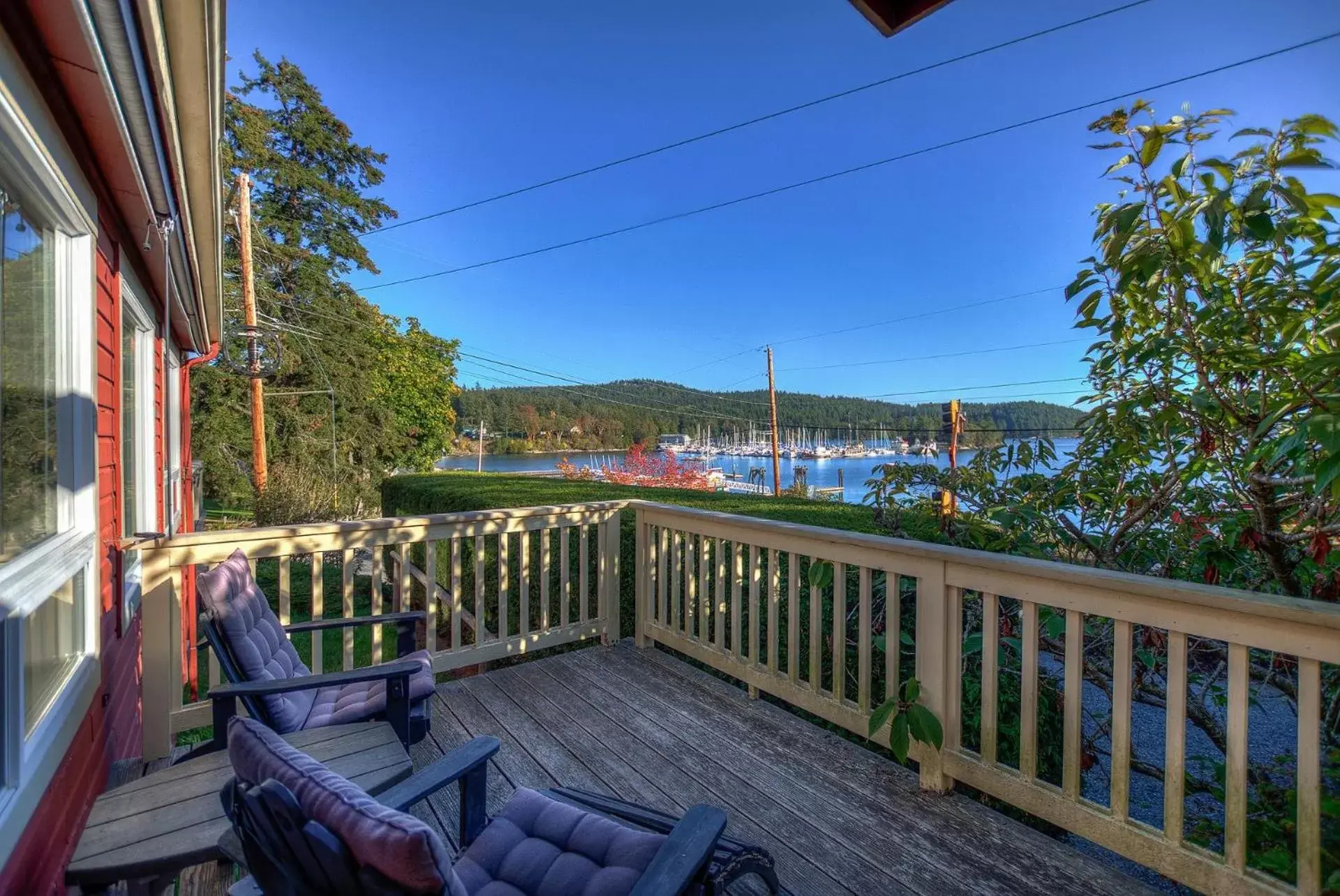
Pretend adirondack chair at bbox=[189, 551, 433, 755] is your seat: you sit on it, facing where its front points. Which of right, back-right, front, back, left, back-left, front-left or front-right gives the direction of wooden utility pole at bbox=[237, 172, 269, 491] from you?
left

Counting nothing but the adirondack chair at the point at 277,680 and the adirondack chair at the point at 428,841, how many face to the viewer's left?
0

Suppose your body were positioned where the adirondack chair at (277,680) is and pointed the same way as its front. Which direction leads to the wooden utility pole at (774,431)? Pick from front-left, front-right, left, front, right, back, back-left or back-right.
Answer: front-left

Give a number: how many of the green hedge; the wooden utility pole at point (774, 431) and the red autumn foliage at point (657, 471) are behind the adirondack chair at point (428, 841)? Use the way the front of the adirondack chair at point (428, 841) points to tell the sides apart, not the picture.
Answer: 0

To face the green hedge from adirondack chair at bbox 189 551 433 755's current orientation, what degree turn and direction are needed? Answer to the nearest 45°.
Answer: approximately 45° to its left

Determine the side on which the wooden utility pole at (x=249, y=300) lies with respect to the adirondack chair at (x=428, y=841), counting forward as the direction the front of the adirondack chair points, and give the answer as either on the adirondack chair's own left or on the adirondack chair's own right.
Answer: on the adirondack chair's own left

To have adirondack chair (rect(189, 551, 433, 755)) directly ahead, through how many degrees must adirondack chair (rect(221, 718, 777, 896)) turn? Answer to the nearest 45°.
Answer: approximately 90° to its left

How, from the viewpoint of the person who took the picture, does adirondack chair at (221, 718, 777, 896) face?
facing away from the viewer and to the right of the viewer

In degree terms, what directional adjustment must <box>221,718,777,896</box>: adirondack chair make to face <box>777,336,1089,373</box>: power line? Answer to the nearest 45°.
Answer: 0° — it already faces it

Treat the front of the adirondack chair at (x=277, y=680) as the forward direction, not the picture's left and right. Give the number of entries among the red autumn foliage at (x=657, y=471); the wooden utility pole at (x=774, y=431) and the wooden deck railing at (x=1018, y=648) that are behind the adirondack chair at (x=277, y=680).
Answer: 0

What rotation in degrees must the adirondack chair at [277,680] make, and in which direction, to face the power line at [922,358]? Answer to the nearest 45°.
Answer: approximately 45° to its left

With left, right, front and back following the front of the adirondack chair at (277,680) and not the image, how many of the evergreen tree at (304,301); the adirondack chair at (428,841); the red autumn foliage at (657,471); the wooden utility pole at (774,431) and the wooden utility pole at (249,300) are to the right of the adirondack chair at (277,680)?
1

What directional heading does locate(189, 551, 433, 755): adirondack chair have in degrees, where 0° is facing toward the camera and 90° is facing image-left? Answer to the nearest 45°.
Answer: approximately 270°
